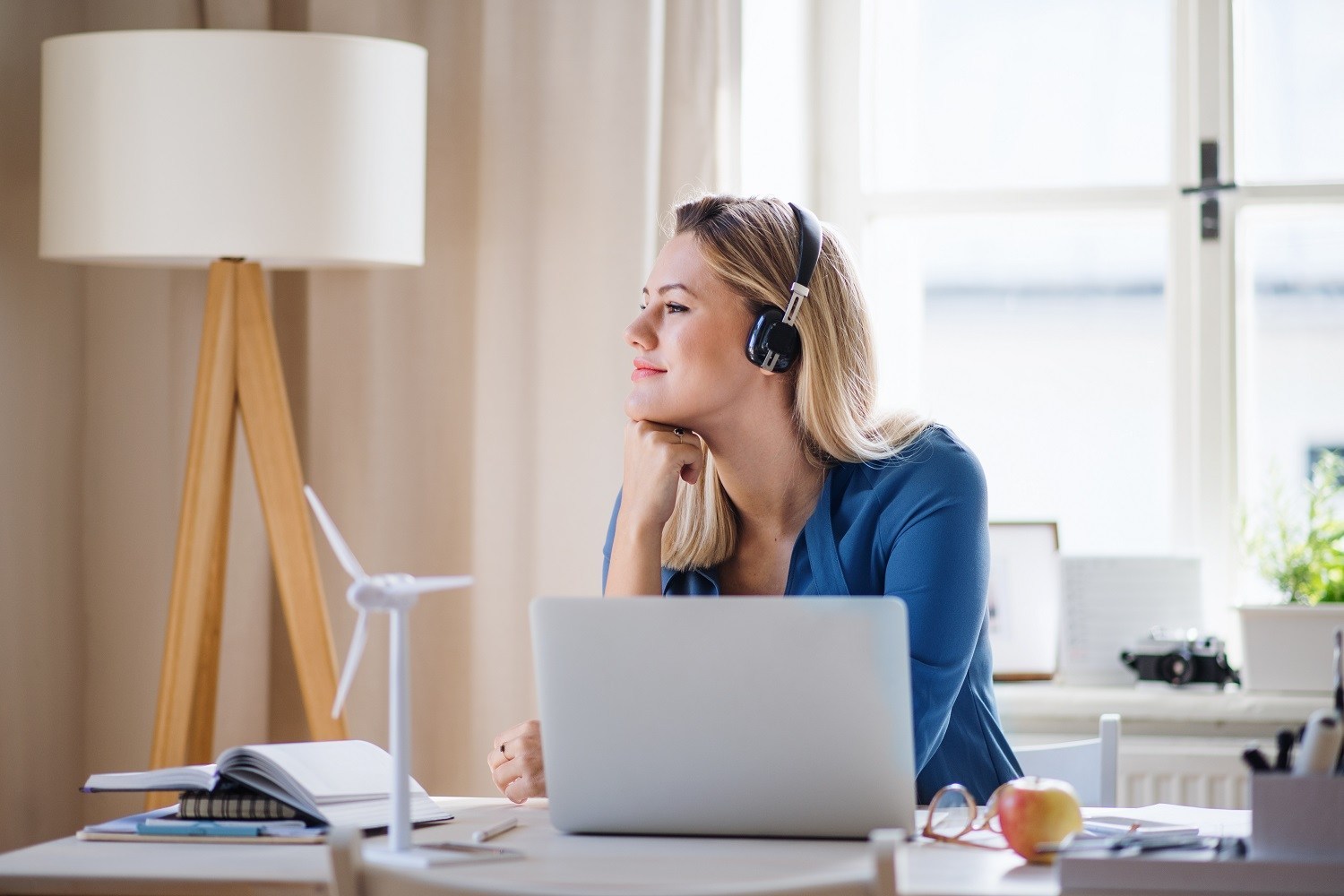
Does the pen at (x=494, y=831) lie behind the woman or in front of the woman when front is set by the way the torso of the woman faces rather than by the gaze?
in front

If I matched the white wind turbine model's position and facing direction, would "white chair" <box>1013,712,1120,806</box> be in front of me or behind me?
behind

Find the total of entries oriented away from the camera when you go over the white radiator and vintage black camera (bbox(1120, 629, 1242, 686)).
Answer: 0

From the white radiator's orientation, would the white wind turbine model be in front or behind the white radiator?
in front

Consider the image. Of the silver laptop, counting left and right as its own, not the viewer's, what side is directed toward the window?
front

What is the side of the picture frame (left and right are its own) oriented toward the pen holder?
front

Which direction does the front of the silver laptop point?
away from the camera

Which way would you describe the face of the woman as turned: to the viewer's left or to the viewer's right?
to the viewer's left

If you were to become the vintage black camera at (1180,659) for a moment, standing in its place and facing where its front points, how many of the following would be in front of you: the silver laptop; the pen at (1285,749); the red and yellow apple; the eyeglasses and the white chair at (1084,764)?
5

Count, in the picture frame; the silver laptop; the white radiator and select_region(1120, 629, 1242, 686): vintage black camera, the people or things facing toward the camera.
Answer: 3

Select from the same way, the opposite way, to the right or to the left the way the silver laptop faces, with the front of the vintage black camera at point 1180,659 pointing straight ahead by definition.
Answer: the opposite way
